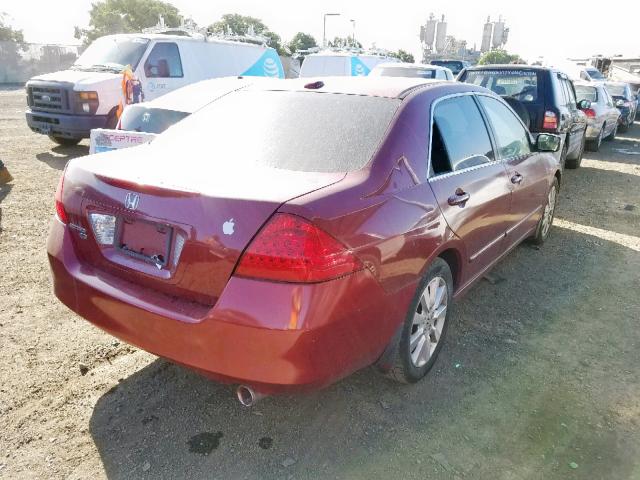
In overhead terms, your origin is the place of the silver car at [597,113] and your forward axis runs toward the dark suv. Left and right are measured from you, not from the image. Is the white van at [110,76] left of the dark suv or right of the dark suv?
right

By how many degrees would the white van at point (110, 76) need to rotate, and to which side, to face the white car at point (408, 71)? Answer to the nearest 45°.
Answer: approximately 135° to its left

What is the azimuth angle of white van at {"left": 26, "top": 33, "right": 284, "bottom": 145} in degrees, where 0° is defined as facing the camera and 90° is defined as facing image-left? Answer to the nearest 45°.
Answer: approximately 45°

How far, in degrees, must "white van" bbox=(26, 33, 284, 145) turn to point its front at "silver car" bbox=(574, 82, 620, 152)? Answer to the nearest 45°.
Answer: approximately 135° to its left

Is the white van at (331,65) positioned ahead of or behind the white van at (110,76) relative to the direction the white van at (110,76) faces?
behind

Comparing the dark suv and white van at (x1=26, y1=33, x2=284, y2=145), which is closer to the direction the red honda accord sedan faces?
the dark suv

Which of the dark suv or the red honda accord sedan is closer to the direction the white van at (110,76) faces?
the red honda accord sedan

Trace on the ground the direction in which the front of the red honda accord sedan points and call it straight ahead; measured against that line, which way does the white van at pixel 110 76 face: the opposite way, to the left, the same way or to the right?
the opposite way

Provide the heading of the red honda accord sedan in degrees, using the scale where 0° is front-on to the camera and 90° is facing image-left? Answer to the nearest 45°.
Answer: approximately 225°
